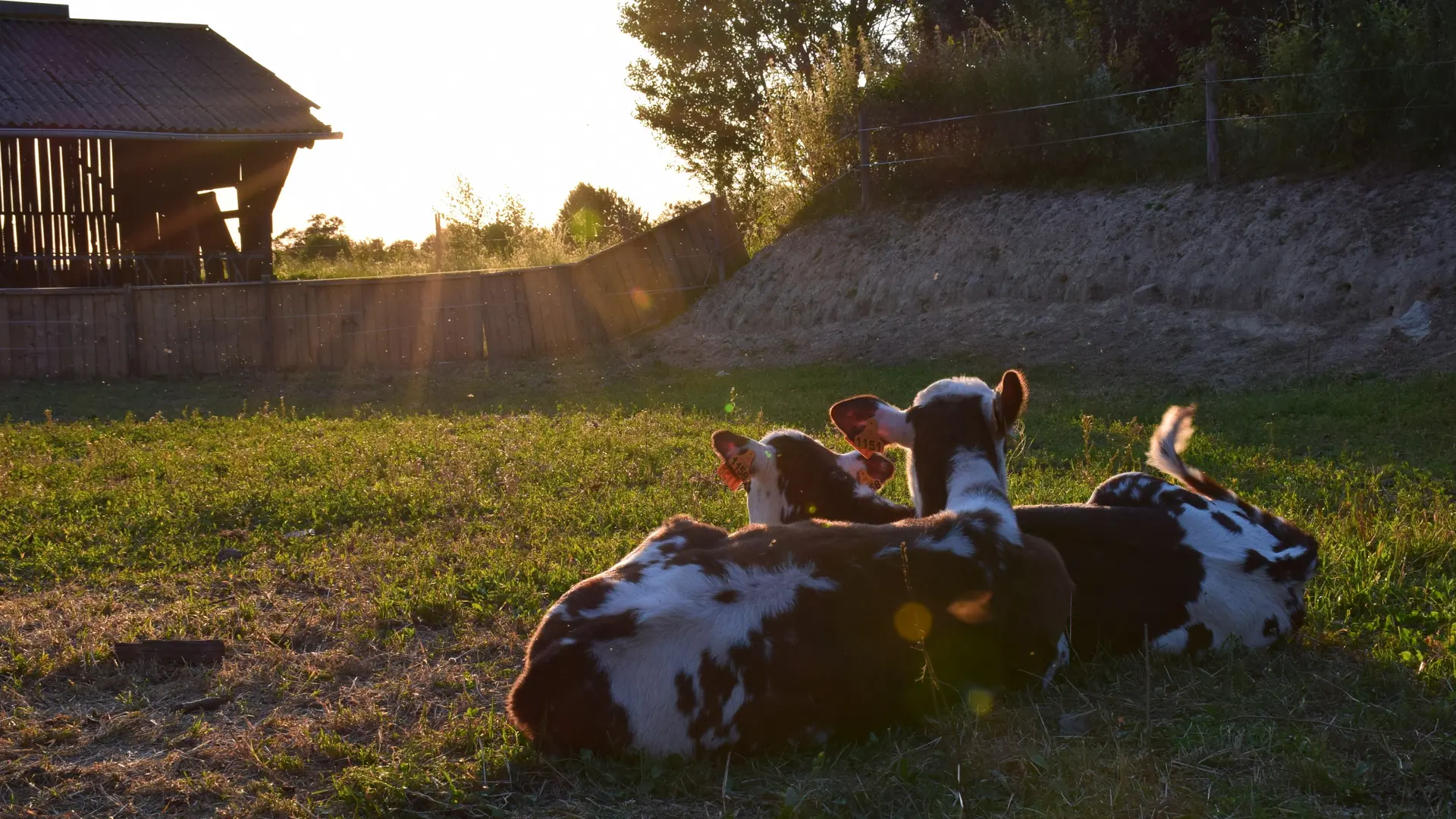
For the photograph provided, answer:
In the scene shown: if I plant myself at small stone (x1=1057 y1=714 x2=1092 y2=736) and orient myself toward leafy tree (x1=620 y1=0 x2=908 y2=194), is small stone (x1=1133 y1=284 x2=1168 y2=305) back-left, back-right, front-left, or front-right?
front-right

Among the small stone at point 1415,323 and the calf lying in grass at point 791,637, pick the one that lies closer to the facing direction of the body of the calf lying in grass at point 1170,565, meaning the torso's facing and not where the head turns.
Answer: the calf lying in grass

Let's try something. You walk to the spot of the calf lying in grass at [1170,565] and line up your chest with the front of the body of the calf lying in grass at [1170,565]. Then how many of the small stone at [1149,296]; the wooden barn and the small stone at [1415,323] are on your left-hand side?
0

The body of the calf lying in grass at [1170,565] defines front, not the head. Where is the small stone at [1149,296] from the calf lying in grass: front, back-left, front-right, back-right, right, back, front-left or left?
right

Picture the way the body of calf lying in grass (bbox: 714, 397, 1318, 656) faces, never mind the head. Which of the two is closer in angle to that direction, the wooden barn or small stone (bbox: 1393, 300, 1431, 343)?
the wooden barn

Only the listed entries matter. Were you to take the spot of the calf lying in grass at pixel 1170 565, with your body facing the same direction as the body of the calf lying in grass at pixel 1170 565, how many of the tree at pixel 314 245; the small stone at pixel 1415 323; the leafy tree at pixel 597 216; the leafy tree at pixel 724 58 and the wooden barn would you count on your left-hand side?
0

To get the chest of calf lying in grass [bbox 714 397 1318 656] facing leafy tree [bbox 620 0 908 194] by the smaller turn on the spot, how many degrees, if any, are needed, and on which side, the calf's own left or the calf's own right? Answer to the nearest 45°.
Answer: approximately 90° to the calf's own right

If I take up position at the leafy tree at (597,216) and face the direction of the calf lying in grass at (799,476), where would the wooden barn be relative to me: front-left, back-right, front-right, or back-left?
front-right

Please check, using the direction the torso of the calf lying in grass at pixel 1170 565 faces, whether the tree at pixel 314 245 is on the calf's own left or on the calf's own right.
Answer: on the calf's own right

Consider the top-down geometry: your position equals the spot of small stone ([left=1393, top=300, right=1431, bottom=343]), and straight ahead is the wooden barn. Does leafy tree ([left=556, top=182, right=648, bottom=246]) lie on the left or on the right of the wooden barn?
right

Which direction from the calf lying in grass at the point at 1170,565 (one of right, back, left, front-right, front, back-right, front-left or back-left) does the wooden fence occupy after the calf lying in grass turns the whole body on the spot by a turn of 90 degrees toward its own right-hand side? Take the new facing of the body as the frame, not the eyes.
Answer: front-left

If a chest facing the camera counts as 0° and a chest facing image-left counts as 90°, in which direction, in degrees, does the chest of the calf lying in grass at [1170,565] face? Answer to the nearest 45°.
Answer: approximately 90°

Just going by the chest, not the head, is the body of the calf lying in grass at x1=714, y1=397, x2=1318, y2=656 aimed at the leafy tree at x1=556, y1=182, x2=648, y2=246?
no

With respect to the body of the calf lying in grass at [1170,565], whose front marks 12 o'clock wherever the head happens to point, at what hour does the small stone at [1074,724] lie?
The small stone is roughly at 10 o'clock from the calf lying in grass.

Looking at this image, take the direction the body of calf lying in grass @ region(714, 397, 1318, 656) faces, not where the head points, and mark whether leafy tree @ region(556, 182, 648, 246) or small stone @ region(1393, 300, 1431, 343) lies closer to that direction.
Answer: the leafy tree

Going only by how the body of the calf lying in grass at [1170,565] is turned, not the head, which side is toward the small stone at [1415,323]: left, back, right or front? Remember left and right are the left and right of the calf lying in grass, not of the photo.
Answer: right
